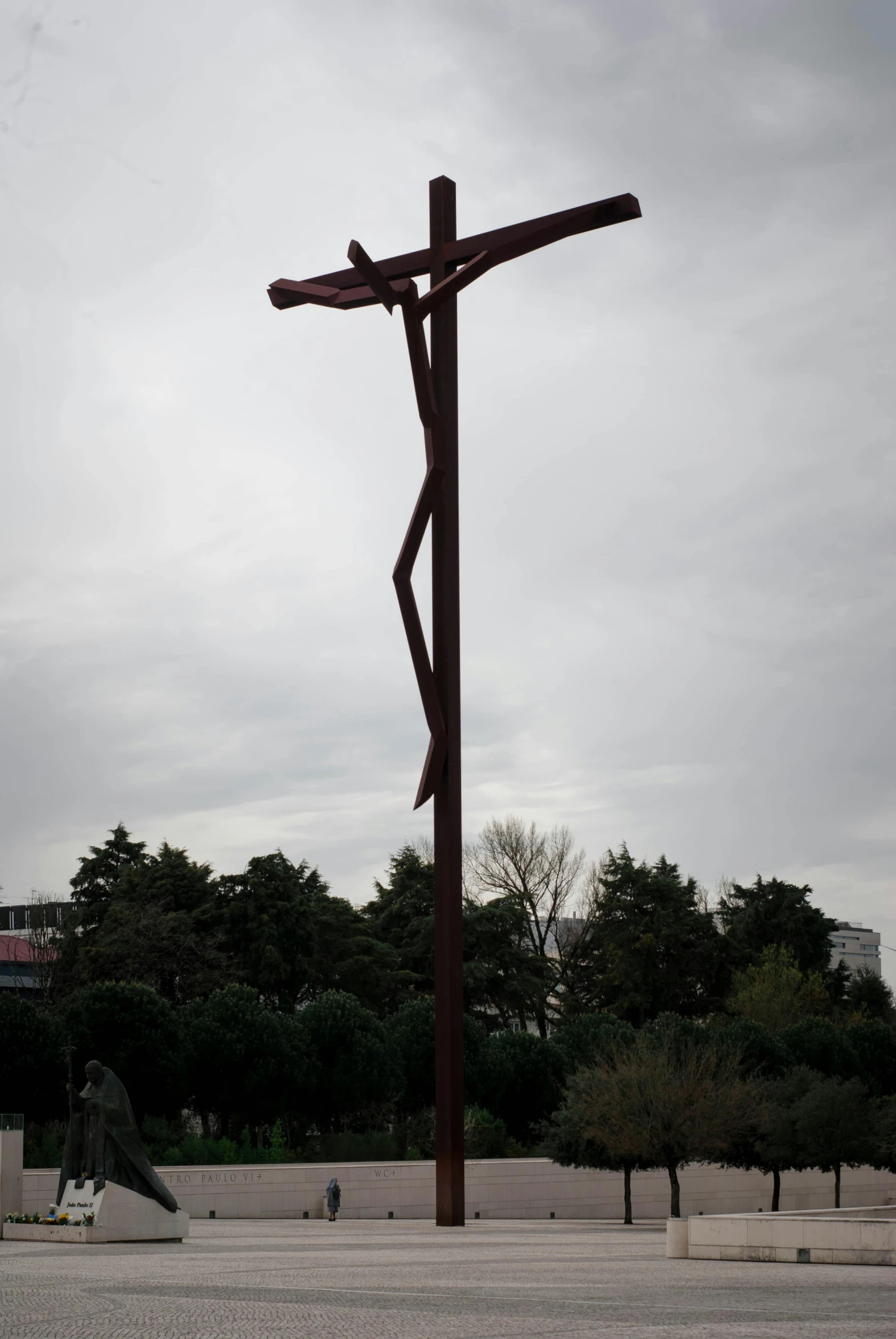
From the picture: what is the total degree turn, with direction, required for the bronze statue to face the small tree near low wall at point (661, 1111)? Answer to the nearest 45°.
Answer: approximately 180°

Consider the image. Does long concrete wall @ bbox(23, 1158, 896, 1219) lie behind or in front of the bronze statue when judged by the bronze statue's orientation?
behind

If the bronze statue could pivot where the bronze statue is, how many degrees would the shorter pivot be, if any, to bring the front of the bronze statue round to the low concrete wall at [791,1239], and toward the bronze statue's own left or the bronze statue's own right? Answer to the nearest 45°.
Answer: approximately 90° to the bronze statue's own left

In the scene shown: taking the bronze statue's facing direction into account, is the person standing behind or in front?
behind

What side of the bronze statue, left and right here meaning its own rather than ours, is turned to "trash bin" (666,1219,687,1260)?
left

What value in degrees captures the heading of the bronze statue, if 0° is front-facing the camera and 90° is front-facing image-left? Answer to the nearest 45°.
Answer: approximately 45°
